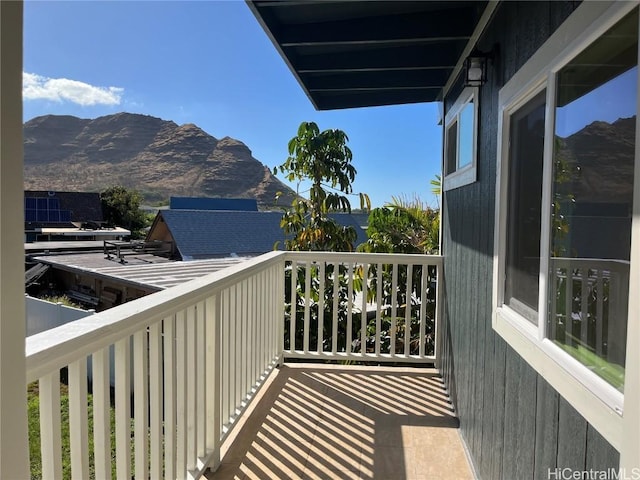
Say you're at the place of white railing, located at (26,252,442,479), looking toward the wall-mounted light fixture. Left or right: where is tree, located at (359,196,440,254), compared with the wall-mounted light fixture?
left

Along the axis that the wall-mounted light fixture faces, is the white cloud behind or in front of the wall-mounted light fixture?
in front

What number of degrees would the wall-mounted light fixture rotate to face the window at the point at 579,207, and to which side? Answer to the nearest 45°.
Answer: approximately 90° to its left

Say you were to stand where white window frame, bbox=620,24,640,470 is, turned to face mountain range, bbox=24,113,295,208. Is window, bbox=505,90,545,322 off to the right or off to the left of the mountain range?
right

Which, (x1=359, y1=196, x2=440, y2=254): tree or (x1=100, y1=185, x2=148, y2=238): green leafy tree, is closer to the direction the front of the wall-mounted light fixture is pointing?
the green leafy tree

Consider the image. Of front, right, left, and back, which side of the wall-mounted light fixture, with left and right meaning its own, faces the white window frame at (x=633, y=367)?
left

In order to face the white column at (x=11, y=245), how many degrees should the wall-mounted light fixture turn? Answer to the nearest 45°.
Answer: approximately 90° to its left

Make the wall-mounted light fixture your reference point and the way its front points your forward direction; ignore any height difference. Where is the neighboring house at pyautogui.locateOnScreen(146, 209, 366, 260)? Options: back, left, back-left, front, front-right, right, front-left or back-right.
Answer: front-right

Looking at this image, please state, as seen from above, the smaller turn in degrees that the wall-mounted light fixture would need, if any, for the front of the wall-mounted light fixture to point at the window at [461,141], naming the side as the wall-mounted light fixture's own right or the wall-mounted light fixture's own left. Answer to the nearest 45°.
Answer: approximately 90° to the wall-mounted light fixture's own right

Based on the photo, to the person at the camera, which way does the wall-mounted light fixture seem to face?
facing to the left of the viewer

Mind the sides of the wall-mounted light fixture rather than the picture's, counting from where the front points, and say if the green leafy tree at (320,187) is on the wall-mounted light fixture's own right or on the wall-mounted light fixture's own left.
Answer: on the wall-mounted light fixture's own right
